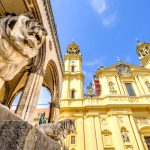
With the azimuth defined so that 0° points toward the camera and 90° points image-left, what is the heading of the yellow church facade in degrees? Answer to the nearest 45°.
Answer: approximately 0°

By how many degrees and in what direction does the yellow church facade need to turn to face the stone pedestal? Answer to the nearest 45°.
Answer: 0° — it already faces it

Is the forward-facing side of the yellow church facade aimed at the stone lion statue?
yes
